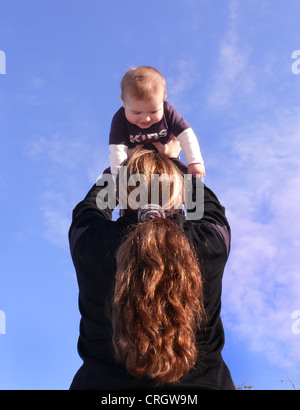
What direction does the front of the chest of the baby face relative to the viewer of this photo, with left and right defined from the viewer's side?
facing the viewer

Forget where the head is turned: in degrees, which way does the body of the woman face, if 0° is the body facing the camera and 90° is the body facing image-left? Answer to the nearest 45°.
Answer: approximately 180°

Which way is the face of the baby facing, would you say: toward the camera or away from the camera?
toward the camera

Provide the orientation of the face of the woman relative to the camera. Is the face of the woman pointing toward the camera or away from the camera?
away from the camera
